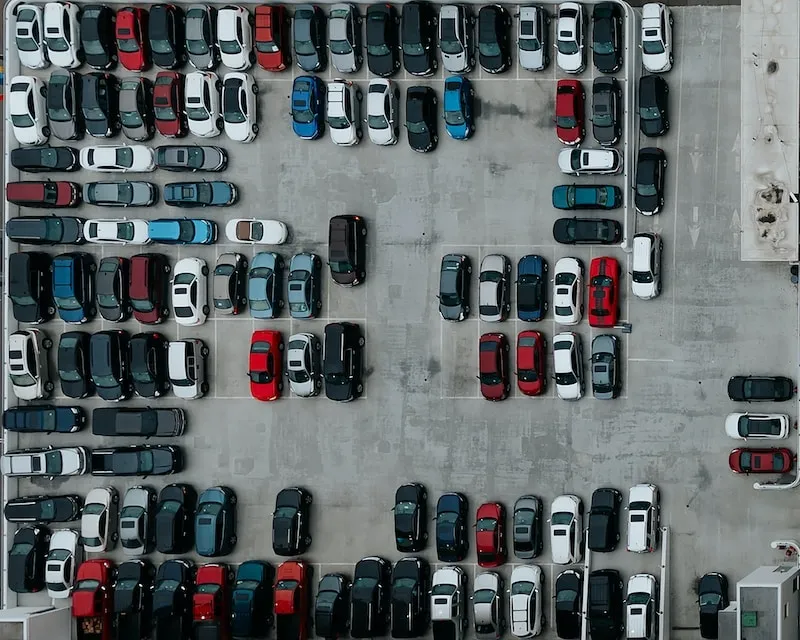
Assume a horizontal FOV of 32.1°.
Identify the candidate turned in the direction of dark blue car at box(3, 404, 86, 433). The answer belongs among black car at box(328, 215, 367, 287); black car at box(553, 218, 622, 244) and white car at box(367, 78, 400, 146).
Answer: black car at box(553, 218, 622, 244)

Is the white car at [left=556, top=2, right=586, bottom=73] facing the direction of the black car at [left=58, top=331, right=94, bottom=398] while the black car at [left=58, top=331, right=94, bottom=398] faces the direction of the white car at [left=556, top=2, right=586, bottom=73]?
no

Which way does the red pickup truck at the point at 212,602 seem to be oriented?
away from the camera

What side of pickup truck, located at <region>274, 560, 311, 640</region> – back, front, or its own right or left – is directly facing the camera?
back

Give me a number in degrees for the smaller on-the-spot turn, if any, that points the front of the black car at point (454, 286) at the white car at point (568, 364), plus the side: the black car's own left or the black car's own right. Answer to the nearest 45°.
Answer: approximately 90° to the black car's own left

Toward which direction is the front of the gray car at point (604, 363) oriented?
away from the camera

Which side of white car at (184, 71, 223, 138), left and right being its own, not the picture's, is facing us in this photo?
front

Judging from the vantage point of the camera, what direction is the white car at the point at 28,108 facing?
facing the viewer

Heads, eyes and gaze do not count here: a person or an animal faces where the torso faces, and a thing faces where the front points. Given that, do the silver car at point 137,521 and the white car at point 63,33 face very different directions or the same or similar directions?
very different directions

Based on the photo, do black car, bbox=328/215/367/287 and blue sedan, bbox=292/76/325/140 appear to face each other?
no

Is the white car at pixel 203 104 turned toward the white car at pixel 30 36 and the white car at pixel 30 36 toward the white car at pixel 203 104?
no
